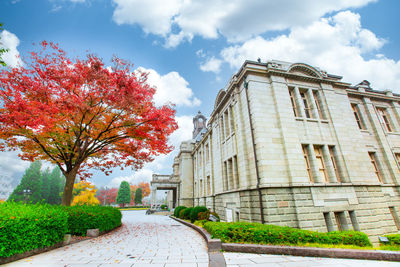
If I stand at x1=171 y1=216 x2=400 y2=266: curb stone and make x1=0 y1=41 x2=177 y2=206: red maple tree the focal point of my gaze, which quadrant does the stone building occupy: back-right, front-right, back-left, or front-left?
front-right

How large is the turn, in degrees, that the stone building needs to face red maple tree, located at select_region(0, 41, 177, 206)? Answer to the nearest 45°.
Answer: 0° — it already faces it

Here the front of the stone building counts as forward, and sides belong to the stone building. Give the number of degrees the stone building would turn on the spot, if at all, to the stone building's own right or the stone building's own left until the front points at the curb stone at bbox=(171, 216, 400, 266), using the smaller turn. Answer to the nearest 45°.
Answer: approximately 45° to the stone building's own left

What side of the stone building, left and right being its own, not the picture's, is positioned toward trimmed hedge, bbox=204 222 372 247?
left

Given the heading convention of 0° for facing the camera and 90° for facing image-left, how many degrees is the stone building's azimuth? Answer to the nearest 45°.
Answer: approximately 45°

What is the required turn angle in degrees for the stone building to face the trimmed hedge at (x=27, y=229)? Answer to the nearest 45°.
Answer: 0° — it already faces it
